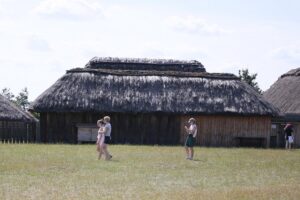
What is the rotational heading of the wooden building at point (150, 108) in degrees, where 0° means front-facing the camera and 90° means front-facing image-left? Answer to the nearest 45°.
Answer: approximately 0°

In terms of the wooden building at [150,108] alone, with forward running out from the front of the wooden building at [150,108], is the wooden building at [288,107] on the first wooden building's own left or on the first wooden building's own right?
on the first wooden building's own left

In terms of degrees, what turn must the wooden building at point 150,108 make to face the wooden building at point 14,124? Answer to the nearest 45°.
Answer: approximately 90° to its right
